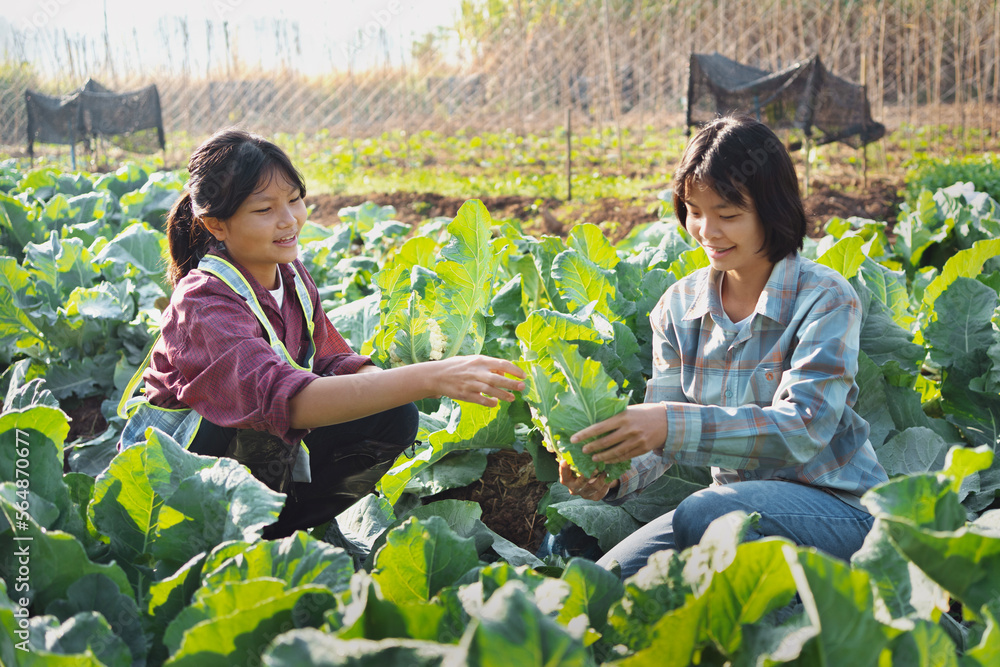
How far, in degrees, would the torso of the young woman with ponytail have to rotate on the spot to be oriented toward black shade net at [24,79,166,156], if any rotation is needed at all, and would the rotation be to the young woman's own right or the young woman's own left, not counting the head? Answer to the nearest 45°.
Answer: approximately 135° to the young woman's own left

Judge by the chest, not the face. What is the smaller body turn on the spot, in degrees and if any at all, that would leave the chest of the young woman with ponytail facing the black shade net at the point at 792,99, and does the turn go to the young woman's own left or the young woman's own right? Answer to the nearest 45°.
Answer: approximately 90° to the young woman's own left

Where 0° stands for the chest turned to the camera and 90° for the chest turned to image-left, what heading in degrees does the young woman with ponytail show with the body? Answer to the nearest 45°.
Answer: approximately 315°

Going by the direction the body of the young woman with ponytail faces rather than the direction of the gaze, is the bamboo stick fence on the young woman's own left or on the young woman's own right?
on the young woman's own left
